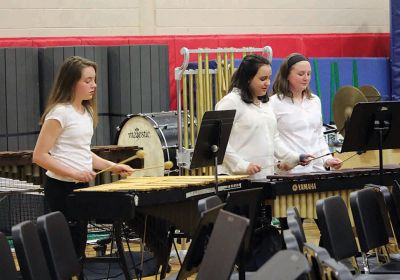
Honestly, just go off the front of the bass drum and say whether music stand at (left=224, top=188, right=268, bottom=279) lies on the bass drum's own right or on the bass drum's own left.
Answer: on the bass drum's own left

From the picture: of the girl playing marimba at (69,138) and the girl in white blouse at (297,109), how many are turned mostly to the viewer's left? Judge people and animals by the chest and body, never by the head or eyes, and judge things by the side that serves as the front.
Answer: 0

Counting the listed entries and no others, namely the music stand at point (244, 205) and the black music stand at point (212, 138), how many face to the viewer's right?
0

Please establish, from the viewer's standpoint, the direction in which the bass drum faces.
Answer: facing the viewer and to the left of the viewer

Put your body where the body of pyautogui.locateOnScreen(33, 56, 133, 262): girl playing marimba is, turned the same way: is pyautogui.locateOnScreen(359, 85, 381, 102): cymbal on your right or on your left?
on your left
